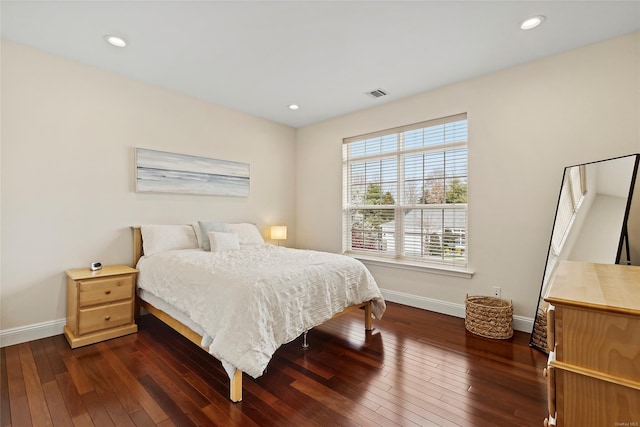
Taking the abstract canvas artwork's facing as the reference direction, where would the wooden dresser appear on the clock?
The wooden dresser is roughly at 1 o'clock from the abstract canvas artwork.

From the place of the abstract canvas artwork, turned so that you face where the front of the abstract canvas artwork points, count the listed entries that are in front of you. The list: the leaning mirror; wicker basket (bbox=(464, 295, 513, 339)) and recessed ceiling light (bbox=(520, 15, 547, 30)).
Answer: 3

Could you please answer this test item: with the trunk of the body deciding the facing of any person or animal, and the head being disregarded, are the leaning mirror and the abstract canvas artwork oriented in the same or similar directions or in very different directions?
very different directions

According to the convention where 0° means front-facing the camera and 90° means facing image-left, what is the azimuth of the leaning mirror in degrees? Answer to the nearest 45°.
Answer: approximately 45°

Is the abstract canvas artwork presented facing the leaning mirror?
yes

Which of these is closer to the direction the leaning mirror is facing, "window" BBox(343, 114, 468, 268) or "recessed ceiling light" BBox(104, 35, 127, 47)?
the recessed ceiling light

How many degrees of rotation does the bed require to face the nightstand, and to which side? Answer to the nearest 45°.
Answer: approximately 180°

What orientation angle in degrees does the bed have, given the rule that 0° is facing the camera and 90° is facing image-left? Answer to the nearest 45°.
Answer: approximately 315°
